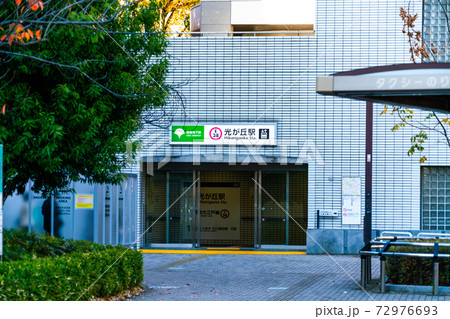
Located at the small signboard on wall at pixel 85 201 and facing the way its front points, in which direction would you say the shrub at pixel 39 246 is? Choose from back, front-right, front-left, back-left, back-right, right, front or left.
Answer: front

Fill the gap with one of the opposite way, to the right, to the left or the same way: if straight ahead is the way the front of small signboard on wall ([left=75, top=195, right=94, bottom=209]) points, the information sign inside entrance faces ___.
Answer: the same way

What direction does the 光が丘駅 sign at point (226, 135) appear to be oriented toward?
toward the camera

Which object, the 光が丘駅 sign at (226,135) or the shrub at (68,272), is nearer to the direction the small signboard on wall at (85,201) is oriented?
the shrub

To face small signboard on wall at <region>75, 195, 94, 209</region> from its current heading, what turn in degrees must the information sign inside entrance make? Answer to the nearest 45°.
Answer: approximately 45° to its right

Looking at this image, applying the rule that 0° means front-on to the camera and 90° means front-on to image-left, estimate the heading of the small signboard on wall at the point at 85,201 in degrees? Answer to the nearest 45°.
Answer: approximately 0°

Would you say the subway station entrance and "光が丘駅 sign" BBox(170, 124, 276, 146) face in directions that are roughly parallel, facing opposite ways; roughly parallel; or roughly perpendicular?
roughly parallel

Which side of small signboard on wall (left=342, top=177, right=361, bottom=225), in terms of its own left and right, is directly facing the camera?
front

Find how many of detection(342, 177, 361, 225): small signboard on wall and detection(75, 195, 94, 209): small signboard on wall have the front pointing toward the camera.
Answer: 2

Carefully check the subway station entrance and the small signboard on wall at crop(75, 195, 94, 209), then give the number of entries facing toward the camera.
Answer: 2

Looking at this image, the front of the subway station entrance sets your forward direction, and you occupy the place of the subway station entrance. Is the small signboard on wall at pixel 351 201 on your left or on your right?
on your left

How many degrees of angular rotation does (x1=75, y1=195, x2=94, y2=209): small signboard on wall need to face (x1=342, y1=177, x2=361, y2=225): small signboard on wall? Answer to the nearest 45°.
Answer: approximately 90° to its left

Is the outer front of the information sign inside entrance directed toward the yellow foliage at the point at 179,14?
no

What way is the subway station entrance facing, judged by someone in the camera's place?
facing the viewer

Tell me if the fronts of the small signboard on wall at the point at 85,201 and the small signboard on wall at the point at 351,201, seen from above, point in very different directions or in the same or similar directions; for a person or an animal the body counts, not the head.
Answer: same or similar directions

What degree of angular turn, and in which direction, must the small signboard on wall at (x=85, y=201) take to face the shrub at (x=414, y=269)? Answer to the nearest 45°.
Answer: approximately 45° to its left

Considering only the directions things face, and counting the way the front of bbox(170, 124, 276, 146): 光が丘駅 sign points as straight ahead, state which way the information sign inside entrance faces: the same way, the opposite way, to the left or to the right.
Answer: the same way
